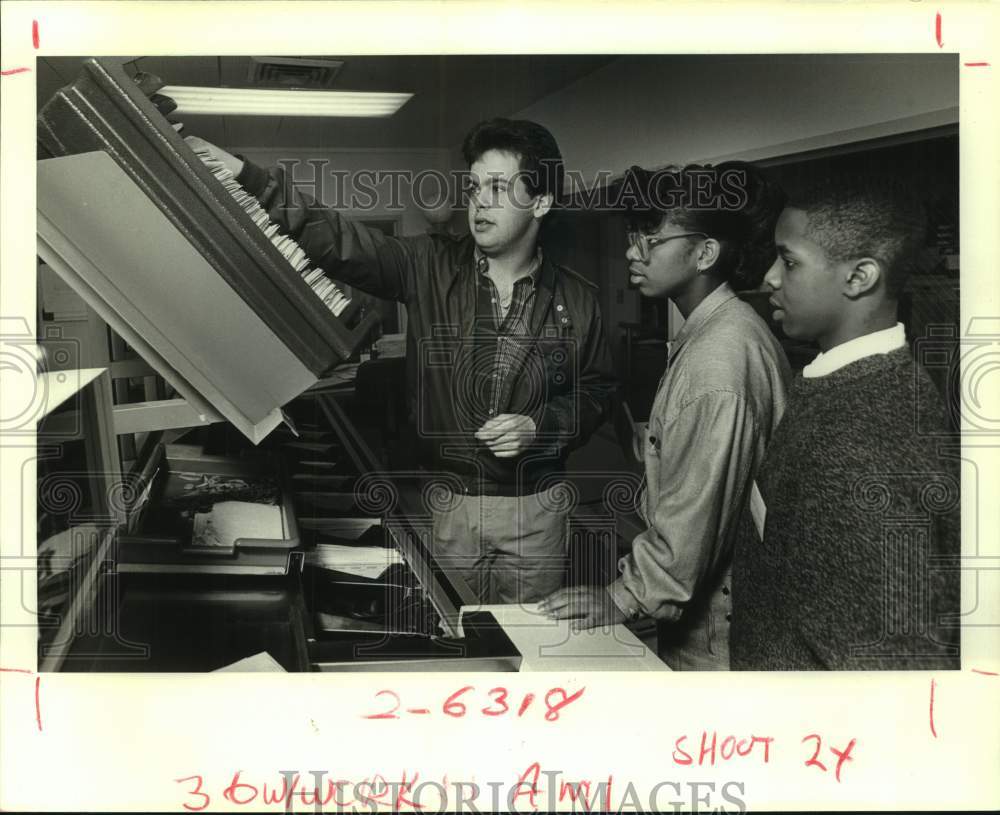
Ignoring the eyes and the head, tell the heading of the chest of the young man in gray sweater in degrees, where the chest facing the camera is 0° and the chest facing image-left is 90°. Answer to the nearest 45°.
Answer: approximately 90°

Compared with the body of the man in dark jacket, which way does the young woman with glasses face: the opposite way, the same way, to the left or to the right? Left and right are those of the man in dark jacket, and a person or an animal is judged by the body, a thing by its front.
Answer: to the right

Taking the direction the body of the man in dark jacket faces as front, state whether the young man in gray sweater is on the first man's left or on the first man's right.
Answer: on the first man's left

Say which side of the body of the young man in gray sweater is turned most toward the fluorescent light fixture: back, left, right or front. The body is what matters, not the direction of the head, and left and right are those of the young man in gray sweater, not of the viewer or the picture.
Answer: front

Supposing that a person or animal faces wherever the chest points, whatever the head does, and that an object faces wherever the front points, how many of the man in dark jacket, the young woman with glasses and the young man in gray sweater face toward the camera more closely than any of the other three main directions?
1

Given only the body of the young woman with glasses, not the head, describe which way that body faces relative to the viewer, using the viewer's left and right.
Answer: facing to the left of the viewer

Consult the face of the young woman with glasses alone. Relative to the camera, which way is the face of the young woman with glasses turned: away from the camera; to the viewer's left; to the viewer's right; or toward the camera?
to the viewer's left

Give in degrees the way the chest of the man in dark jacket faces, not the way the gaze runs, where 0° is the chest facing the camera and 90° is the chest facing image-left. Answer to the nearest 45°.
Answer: approximately 0°

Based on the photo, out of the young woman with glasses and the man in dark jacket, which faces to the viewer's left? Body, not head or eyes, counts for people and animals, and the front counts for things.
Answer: the young woman with glasses

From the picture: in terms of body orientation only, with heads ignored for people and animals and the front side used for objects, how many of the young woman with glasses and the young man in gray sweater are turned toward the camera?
0

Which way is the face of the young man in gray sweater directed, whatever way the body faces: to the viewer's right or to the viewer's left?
to the viewer's left

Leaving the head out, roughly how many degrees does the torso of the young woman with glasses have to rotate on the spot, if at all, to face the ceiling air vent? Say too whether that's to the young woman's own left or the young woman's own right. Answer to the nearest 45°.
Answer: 0° — they already face it
